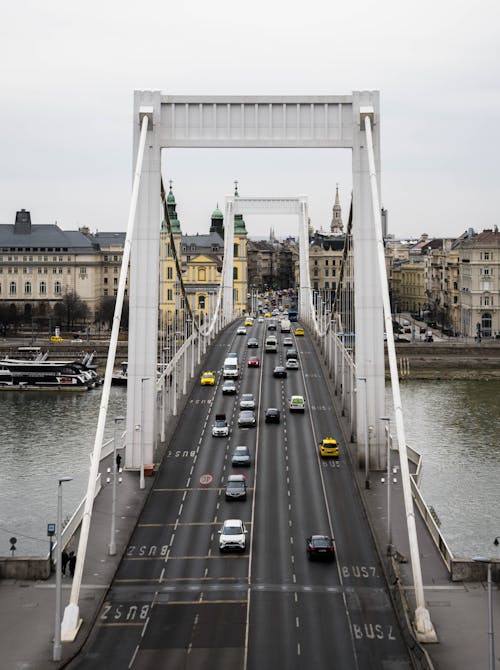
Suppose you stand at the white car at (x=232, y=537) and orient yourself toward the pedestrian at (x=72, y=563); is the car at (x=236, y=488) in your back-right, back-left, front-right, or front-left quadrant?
back-right

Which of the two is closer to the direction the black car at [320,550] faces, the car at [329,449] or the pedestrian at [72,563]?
the car

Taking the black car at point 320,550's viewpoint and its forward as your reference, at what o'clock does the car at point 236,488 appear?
The car is roughly at 11 o'clock from the black car.

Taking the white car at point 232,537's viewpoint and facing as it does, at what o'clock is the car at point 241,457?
The car is roughly at 6 o'clock from the white car.

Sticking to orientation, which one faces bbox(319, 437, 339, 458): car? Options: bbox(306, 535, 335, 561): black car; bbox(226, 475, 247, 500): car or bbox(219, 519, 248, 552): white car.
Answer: the black car

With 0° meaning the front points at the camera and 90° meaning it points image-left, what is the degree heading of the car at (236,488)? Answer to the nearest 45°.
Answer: approximately 0°

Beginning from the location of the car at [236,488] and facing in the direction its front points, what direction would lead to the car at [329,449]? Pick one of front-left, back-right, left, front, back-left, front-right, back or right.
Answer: back-left

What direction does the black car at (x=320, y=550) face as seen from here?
away from the camera

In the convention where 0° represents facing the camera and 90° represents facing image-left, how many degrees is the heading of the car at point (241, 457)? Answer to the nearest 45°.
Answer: approximately 0°

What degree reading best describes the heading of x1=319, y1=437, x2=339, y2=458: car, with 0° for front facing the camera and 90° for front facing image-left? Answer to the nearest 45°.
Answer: approximately 180°

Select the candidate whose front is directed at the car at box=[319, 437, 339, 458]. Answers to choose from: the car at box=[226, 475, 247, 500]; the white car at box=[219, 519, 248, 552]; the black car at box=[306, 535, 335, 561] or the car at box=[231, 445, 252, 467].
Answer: the black car

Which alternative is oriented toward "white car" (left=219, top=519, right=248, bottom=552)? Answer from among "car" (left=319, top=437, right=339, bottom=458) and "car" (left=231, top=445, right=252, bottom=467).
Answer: "car" (left=231, top=445, right=252, bottom=467)
